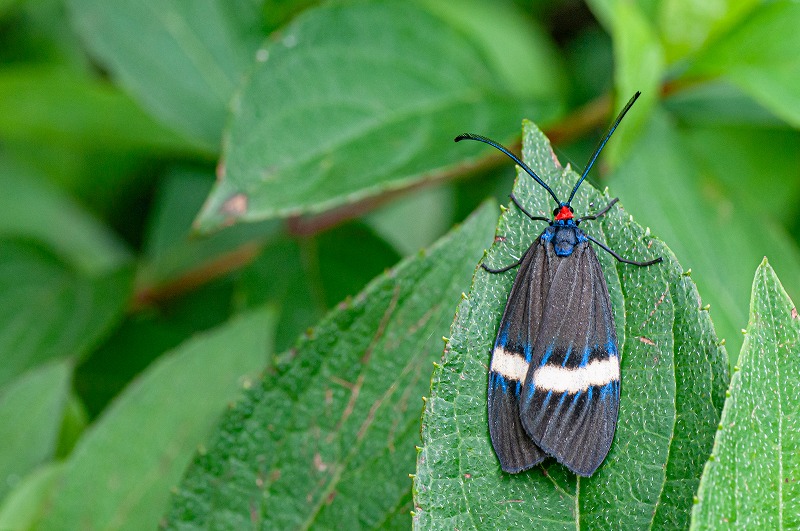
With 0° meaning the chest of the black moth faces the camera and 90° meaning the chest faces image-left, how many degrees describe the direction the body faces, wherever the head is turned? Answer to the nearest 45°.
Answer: approximately 180°

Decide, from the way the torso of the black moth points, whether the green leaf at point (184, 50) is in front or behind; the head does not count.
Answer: in front

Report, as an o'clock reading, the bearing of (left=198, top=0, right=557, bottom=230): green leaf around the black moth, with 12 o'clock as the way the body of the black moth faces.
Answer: The green leaf is roughly at 12 o'clock from the black moth.
